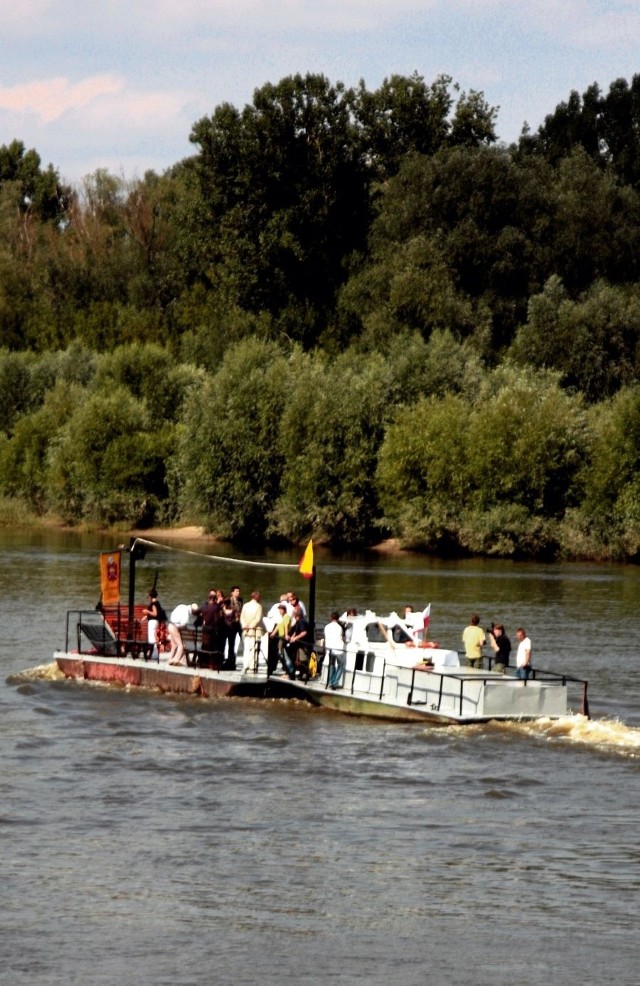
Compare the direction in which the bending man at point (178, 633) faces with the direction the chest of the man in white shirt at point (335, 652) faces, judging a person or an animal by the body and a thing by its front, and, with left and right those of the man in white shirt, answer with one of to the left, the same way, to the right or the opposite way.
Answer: to the right
